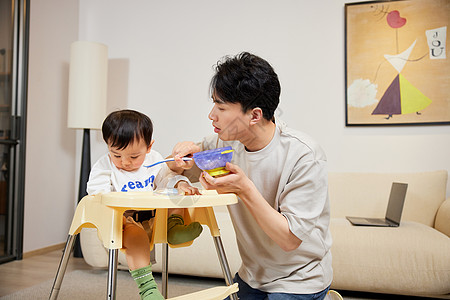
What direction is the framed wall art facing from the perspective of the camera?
toward the camera

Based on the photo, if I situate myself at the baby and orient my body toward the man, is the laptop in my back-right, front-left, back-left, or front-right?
front-left

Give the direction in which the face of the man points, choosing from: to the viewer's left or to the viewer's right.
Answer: to the viewer's left

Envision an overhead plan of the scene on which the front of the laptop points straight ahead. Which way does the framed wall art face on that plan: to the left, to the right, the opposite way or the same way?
to the left

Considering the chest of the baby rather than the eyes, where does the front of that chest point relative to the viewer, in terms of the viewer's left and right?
facing the viewer

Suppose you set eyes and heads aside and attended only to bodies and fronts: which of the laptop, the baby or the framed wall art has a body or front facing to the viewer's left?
the laptop

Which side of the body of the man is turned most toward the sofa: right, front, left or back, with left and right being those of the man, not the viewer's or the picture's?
back

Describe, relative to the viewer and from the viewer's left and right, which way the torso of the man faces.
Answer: facing the viewer and to the left of the viewer

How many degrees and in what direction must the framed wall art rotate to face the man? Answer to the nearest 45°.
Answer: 0° — it already faces them

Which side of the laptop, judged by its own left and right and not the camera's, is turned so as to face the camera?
left
